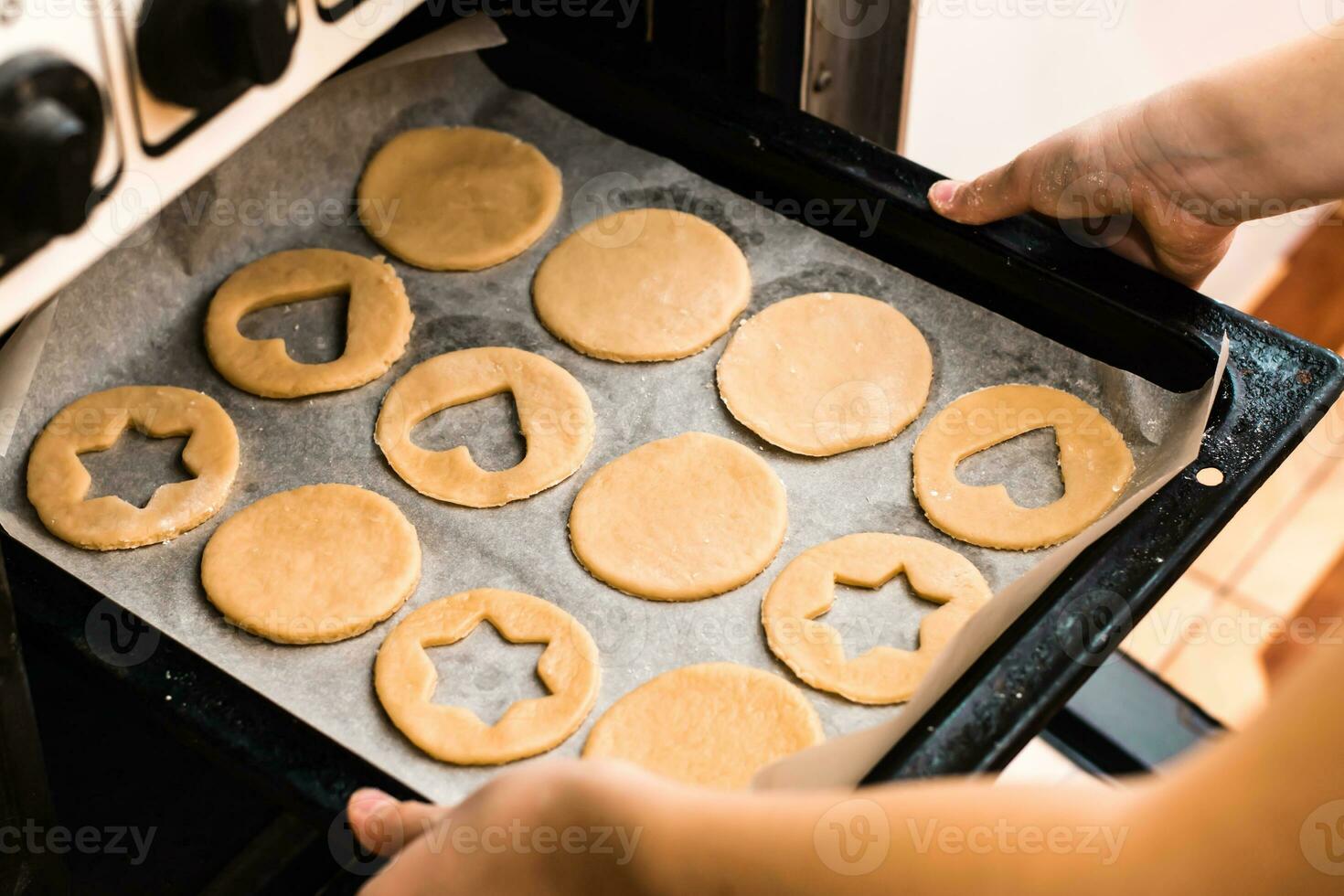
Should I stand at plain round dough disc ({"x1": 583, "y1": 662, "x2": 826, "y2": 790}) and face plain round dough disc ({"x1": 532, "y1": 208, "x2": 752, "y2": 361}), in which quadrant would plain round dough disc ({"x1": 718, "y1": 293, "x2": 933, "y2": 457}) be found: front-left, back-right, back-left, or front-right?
front-right

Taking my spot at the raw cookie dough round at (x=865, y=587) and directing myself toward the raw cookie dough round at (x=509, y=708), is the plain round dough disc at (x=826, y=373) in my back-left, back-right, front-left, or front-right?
back-right
